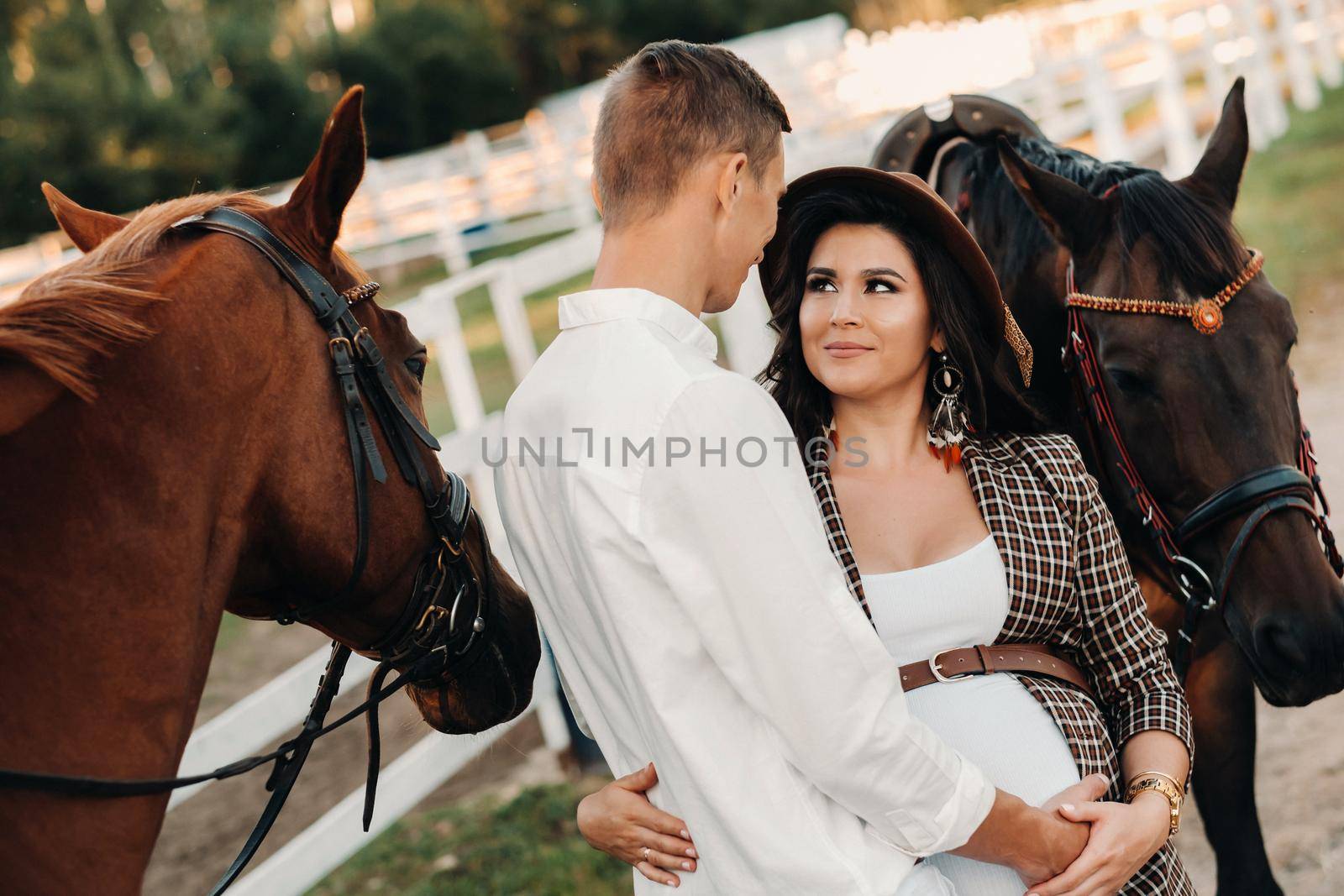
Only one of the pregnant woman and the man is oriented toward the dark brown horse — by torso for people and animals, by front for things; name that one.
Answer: the man

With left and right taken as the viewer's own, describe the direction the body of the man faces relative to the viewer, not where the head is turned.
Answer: facing away from the viewer and to the right of the viewer

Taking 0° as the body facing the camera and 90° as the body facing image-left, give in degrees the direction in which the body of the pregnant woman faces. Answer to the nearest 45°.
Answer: approximately 45°

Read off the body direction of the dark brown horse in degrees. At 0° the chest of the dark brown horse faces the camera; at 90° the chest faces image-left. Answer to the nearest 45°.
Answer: approximately 315°

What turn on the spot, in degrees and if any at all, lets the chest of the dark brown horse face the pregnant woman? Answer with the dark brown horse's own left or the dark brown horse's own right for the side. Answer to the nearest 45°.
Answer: approximately 90° to the dark brown horse's own right

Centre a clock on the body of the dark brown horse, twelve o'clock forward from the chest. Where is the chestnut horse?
The chestnut horse is roughly at 3 o'clock from the dark brown horse.

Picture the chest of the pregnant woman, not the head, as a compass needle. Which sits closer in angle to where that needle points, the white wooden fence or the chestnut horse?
the chestnut horse

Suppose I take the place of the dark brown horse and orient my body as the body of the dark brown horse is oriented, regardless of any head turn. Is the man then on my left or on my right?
on my right

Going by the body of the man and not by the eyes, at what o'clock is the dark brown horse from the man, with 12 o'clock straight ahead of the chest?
The dark brown horse is roughly at 12 o'clock from the man.

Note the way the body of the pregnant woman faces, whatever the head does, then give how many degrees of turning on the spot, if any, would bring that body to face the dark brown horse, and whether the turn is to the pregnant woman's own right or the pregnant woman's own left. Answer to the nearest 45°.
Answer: approximately 180°

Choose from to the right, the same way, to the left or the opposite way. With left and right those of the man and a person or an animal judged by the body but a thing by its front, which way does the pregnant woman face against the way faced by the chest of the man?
the opposite way

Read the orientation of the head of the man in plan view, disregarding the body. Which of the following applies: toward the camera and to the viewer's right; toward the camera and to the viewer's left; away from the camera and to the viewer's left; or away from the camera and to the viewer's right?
away from the camera and to the viewer's right
